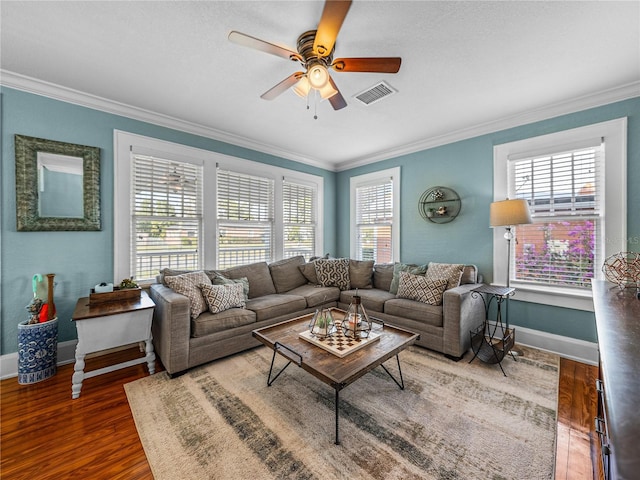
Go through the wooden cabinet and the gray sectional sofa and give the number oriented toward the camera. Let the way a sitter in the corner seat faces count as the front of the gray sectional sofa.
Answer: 1

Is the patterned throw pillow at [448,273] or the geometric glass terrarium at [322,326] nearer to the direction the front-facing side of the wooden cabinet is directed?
the geometric glass terrarium

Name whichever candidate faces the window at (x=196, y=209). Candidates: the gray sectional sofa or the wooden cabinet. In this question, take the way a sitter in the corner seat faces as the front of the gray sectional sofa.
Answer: the wooden cabinet

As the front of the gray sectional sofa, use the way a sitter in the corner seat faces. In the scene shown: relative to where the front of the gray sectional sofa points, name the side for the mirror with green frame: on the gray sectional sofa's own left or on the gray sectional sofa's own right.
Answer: on the gray sectional sofa's own right

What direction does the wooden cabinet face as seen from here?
to the viewer's left

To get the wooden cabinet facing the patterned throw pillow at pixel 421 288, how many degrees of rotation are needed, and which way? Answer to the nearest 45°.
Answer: approximately 45° to its right

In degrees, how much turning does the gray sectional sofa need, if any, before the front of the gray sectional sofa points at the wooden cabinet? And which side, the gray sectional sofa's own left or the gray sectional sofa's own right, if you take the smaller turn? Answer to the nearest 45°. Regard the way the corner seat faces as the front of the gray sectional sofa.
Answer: approximately 45° to the gray sectional sofa's own left

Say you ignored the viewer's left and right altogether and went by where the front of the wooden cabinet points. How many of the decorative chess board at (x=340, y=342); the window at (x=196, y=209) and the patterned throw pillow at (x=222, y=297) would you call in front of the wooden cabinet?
3
